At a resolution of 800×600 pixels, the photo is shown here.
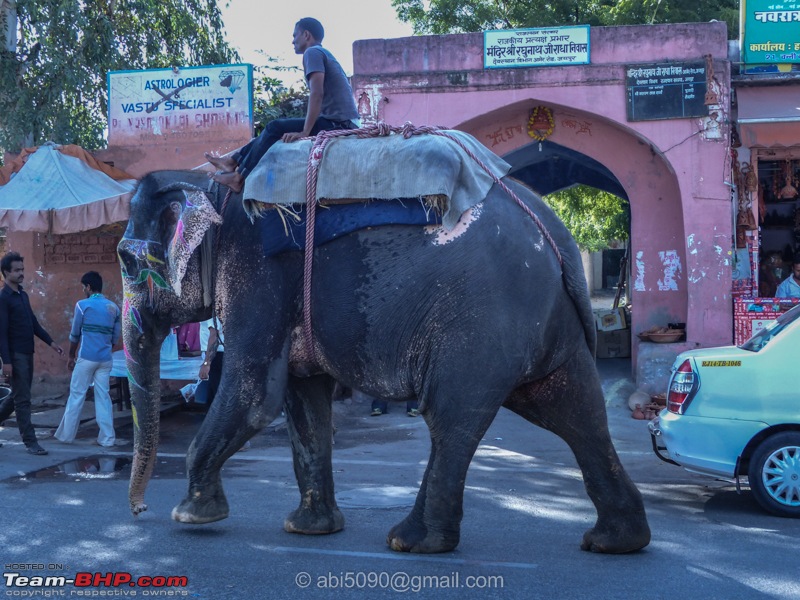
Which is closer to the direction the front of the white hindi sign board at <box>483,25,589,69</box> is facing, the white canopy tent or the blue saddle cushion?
the blue saddle cushion

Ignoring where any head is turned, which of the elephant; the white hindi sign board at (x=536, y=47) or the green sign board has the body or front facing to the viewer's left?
the elephant

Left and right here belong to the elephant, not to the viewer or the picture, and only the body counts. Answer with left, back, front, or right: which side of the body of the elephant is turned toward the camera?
left

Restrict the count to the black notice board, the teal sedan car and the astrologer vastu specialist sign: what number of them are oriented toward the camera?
2

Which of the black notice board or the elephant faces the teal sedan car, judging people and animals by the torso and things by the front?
the black notice board

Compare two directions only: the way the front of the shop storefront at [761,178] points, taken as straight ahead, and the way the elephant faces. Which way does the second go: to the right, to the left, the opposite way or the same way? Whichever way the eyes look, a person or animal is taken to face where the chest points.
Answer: to the right

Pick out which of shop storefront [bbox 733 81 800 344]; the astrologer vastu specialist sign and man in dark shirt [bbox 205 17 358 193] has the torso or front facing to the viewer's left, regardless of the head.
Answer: the man in dark shirt

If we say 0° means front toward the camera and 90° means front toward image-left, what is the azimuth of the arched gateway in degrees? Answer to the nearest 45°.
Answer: approximately 0°

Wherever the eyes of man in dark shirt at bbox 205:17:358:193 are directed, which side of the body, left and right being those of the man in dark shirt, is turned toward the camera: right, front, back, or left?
left
